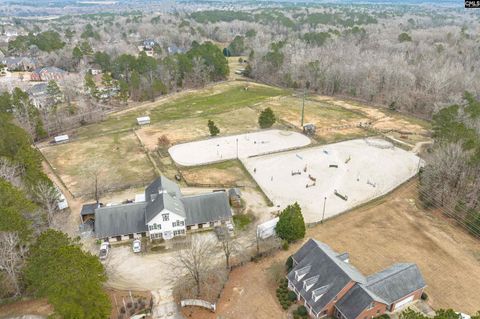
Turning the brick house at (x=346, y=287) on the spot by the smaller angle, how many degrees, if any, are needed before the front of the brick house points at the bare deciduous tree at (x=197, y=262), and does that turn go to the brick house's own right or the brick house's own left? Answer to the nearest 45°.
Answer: approximately 45° to the brick house's own right

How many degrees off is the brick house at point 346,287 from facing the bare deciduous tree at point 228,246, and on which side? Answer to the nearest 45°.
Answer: approximately 45° to its right

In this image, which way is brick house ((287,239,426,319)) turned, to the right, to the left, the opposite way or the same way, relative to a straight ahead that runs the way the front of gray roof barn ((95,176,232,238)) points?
to the right

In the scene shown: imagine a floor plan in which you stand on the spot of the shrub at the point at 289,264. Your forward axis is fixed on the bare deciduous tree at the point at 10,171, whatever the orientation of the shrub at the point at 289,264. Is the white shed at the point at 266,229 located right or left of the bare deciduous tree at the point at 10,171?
right

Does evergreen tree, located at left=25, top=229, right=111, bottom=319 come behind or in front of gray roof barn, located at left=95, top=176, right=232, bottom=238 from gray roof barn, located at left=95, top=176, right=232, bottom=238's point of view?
in front

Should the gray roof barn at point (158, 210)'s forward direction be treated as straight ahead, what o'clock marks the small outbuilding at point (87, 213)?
The small outbuilding is roughly at 4 o'clock from the gray roof barn.

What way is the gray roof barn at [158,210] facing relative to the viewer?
toward the camera

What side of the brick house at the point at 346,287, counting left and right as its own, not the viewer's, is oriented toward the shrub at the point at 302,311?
front

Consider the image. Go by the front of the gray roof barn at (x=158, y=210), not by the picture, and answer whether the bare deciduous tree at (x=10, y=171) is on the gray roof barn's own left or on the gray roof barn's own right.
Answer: on the gray roof barn's own right

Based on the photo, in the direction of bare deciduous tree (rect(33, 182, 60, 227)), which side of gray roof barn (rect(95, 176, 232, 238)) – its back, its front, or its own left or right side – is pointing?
right

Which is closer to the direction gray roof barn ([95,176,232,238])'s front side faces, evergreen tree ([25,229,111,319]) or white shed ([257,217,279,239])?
the evergreen tree

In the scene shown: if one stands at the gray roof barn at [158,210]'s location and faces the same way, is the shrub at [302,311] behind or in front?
in front

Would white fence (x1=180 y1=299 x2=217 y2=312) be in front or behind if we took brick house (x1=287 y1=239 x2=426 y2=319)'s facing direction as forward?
in front

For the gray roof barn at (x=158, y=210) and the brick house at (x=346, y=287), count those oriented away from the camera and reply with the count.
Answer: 0
